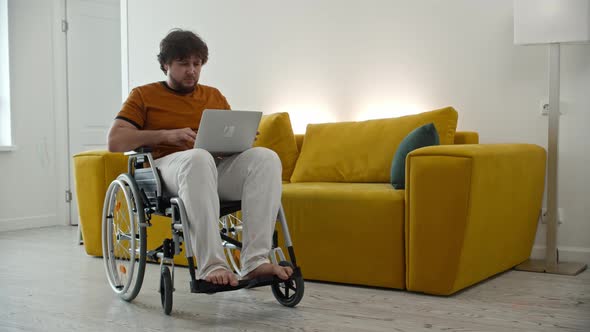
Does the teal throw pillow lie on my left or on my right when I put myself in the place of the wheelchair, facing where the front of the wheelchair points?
on my left

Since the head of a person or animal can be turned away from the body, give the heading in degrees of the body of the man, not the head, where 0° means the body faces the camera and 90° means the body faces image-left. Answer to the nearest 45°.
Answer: approximately 315°

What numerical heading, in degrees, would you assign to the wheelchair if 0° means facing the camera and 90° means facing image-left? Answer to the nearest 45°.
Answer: approximately 315°

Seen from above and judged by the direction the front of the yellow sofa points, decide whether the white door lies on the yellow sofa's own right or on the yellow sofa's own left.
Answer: on the yellow sofa's own right

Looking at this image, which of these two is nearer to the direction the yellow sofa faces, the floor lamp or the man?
the man

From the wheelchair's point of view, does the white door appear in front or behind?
behind

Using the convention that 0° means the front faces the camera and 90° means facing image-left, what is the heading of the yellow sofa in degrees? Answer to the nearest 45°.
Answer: approximately 45°
